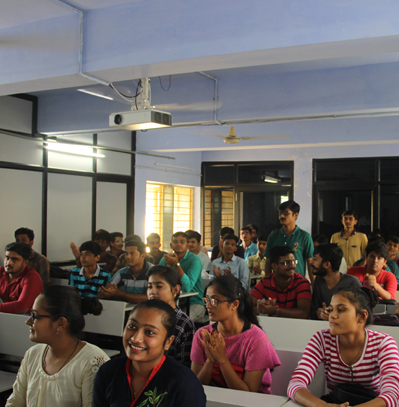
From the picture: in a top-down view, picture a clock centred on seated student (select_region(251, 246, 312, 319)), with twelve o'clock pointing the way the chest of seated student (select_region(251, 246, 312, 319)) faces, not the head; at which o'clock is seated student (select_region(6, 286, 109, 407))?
seated student (select_region(6, 286, 109, 407)) is roughly at 1 o'clock from seated student (select_region(251, 246, 312, 319)).

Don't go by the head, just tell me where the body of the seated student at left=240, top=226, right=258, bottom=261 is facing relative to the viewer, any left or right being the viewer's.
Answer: facing the viewer and to the left of the viewer

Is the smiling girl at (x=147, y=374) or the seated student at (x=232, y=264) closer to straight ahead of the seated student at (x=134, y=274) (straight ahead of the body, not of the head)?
the smiling girl

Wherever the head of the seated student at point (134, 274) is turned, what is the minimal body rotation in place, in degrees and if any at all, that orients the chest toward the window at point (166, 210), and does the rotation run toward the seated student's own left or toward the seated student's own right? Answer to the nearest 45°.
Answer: approximately 135° to the seated student's own right

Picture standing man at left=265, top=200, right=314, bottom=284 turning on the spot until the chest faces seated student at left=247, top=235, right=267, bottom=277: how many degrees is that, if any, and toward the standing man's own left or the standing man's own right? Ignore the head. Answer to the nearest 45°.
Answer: approximately 135° to the standing man's own right

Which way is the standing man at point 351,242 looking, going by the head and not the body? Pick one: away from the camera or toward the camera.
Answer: toward the camera

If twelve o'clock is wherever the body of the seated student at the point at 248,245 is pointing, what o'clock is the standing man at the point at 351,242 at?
The standing man is roughly at 9 o'clock from the seated student.

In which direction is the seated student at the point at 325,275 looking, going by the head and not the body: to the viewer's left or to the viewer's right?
to the viewer's left

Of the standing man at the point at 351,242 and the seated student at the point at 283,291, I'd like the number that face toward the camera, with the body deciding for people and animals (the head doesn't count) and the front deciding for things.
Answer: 2

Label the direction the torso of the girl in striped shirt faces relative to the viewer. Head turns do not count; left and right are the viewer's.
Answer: facing the viewer

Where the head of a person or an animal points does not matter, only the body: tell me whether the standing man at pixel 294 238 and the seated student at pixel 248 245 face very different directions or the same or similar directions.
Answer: same or similar directions

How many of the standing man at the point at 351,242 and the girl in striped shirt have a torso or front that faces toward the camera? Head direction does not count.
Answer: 2

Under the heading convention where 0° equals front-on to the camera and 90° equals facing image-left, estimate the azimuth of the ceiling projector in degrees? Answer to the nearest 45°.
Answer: approximately 45°

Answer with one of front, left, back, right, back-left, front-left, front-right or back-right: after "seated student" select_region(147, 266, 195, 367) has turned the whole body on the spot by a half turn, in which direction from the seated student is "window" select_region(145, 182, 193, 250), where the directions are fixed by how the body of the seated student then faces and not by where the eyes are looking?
front-left

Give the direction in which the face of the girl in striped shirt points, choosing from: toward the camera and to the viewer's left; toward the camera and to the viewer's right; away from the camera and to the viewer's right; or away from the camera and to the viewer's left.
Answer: toward the camera and to the viewer's left

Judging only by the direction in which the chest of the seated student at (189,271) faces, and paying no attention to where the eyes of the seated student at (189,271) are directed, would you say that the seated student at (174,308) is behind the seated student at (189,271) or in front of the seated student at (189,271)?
in front

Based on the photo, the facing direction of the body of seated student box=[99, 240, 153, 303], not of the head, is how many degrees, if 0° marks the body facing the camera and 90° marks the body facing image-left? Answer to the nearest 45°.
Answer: approximately 45°

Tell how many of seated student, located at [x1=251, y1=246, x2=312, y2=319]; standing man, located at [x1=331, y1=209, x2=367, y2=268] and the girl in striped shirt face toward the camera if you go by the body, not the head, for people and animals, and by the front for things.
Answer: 3

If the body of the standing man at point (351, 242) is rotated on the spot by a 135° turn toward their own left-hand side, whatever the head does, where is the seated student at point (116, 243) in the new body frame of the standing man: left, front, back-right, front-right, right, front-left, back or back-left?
back-left

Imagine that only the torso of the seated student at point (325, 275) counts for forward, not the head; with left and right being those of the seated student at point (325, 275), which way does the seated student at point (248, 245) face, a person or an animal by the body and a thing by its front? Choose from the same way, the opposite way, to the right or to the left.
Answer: the same way
